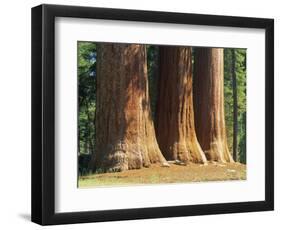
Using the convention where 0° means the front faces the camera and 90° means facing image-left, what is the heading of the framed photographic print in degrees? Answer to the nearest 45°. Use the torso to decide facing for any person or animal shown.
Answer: approximately 315°
